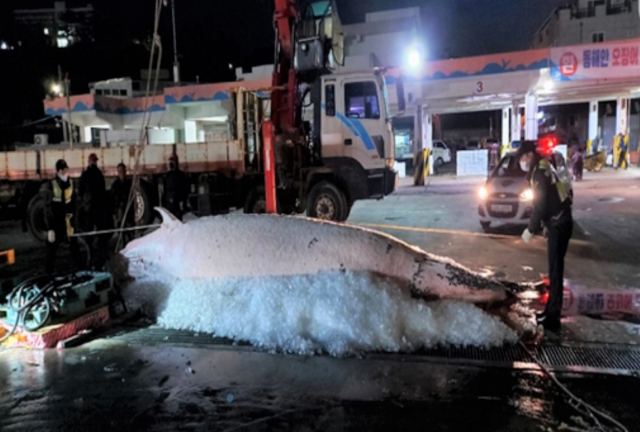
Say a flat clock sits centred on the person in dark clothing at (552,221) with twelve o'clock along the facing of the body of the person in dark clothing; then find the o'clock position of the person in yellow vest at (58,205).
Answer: The person in yellow vest is roughly at 12 o'clock from the person in dark clothing.

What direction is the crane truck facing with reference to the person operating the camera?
facing to the right of the viewer

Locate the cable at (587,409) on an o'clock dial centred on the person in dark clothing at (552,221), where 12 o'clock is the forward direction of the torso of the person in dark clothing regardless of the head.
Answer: The cable is roughly at 9 o'clock from the person in dark clothing.

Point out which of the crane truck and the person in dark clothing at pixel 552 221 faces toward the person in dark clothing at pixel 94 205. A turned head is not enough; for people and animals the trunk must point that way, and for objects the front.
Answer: the person in dark clothing at pixel 552 221

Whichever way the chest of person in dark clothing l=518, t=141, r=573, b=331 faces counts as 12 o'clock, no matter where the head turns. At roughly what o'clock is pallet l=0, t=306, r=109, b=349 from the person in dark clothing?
The pallet is roughly at 11 o'clock from the person in dark clothing.

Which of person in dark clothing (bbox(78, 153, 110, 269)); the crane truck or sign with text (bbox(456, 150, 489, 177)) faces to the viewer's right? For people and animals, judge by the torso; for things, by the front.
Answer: the crane truck

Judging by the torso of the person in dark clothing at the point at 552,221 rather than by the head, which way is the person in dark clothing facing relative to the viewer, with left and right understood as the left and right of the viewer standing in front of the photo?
facing to the left of the viewer
